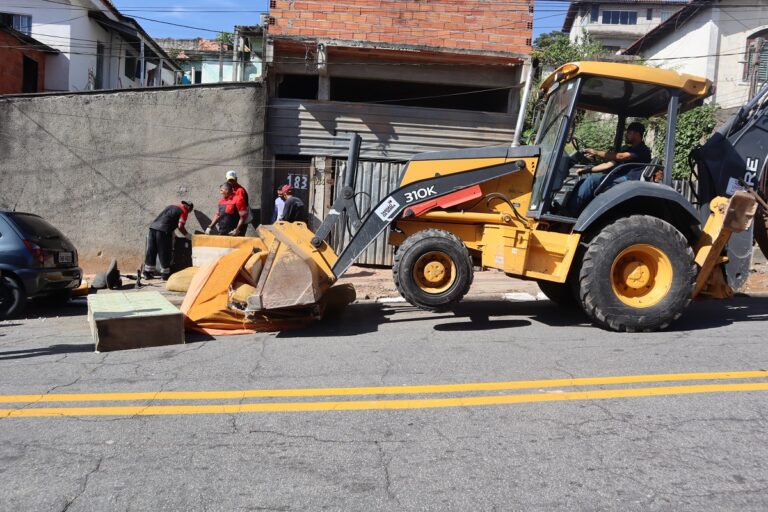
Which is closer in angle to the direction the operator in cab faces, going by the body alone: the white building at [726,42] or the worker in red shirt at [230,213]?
the worker in red shirt

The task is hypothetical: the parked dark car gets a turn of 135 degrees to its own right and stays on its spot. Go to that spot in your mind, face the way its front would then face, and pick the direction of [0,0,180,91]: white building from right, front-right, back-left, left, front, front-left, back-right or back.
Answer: left

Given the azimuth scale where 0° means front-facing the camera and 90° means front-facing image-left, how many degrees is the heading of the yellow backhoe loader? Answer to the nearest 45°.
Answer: approximately 90°

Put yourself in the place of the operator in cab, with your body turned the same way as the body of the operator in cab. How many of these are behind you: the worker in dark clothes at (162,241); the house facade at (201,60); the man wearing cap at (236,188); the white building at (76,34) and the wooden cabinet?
0

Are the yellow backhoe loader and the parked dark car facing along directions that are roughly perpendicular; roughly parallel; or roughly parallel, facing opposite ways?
roughly parallel

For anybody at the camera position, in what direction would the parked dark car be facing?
facing away from the viewer and to the left of the viewer

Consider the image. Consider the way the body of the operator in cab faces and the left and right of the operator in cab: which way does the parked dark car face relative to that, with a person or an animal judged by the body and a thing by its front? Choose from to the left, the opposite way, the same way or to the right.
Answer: the same way

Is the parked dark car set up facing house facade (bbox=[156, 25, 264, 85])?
no

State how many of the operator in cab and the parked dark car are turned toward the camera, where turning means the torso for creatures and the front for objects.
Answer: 0

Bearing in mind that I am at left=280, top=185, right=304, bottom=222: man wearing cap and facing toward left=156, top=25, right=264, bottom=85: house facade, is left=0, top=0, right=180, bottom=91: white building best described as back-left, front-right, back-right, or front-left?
front-left

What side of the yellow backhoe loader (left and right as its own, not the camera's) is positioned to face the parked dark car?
front

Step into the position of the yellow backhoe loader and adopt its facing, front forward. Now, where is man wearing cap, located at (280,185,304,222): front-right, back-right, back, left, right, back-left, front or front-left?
front-right

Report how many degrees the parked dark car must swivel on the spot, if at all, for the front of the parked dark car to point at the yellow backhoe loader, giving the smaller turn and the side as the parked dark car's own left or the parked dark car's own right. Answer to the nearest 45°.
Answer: approximately 180°

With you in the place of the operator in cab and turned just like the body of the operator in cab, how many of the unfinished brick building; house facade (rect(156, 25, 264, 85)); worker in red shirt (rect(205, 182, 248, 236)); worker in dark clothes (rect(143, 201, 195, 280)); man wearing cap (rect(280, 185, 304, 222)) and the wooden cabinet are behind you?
0

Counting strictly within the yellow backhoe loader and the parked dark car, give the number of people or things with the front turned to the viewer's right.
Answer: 0

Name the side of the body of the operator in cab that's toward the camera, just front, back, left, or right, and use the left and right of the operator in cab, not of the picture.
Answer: left

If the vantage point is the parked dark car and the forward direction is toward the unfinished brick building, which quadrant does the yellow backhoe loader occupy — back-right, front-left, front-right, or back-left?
front-right
